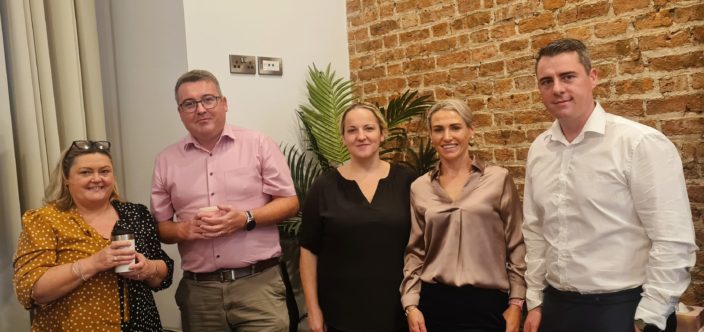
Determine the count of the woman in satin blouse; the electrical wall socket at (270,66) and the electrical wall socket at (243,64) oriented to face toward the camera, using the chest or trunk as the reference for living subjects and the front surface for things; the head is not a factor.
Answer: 3

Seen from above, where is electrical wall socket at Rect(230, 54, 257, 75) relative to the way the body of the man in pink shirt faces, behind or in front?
behind

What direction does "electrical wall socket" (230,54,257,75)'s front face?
toward the camera

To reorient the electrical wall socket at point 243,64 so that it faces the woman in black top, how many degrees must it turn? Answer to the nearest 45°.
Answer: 0° — it already faces them

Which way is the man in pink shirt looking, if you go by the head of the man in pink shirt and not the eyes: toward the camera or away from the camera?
toward the camera

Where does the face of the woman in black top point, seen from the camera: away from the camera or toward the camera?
toward the camera

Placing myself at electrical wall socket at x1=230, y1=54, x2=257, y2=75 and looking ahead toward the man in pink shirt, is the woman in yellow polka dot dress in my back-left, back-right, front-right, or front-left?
front-right

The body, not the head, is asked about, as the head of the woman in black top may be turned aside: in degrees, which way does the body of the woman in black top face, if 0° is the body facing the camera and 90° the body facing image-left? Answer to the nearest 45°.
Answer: approximately 0°

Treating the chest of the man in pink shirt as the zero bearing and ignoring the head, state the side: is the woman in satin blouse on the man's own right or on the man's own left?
on the man's own left

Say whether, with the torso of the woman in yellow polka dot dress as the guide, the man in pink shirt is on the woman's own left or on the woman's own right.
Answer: on the woman's own left

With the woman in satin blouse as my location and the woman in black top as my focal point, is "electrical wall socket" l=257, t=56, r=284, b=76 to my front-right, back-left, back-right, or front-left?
front-right

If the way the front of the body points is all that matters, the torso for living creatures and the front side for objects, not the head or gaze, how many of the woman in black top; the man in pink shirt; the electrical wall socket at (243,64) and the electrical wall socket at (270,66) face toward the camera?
4

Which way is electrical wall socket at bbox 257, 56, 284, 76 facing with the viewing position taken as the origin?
facing the viewer

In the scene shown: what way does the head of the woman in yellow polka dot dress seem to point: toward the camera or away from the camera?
toward the camera

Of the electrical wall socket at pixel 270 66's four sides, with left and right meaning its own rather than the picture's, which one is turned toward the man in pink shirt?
front
